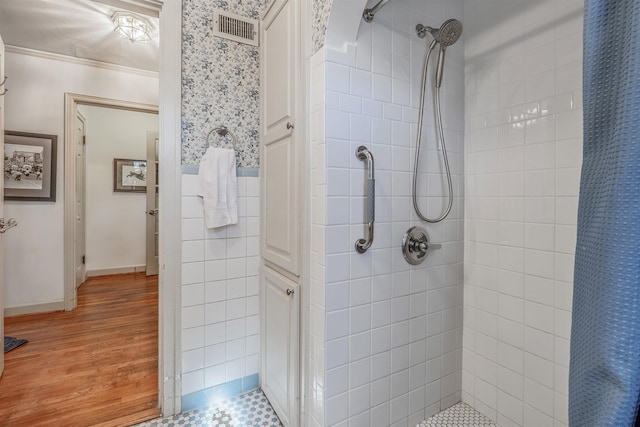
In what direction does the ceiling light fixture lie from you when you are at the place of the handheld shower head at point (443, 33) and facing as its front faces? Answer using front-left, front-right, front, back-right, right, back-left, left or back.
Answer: back-right

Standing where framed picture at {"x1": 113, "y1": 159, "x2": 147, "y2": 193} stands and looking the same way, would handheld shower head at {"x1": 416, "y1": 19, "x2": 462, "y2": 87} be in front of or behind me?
in front

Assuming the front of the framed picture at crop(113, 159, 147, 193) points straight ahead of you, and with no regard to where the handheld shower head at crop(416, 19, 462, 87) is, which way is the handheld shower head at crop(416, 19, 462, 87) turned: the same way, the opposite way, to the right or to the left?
the same way

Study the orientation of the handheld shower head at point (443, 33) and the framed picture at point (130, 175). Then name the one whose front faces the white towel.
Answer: the framed picture

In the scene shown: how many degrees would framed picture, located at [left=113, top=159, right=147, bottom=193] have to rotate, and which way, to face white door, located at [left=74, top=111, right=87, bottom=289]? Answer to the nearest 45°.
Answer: approximately 45° to its right

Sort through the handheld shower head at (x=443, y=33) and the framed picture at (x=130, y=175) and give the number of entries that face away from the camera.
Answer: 0

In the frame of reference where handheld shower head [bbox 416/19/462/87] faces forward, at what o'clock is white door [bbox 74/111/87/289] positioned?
The white door is roughly at 5 o'clock from the handheld shower head.

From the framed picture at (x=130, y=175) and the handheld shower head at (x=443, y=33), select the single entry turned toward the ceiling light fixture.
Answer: the framed picture

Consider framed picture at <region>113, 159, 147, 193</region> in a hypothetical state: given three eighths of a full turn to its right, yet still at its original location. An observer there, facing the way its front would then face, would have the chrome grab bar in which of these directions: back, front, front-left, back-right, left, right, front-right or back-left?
back-left

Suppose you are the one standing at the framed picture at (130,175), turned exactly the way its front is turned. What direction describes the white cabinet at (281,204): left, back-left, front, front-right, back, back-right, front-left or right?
front

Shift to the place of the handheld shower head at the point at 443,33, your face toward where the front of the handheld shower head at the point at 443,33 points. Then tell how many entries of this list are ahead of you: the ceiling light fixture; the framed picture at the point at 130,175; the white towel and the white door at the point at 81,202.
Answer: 0

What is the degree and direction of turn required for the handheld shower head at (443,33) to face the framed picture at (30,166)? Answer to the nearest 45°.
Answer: approximately 135° to its right

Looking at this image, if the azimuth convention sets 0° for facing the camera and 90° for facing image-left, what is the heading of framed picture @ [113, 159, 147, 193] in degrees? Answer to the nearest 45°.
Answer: approximately 0°

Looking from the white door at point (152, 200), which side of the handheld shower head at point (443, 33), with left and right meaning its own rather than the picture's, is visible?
back

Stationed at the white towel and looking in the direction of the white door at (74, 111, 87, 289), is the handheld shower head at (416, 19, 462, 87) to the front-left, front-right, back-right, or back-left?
back-right
